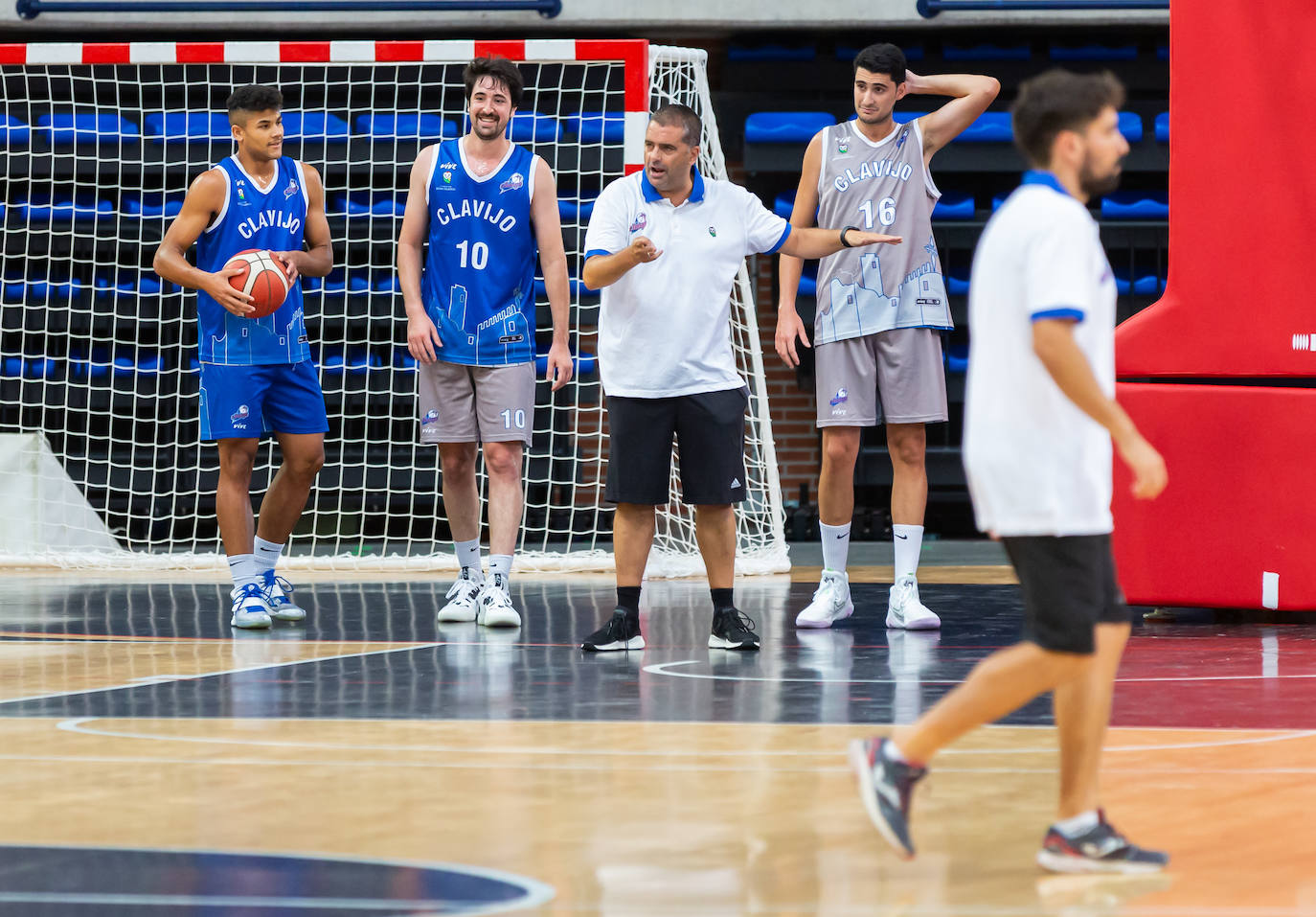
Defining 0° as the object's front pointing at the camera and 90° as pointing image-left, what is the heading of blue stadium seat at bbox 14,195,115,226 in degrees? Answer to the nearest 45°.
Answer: approximately 0°

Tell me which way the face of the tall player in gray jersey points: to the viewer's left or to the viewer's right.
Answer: to the viewer's left

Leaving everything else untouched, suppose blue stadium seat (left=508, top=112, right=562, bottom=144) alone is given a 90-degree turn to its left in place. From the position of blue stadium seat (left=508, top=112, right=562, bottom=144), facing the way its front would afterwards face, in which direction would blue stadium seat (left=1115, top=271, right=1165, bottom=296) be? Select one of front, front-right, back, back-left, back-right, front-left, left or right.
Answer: front

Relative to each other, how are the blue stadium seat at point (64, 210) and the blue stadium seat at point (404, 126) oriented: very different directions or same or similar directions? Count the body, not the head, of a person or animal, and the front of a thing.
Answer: same or similar directions

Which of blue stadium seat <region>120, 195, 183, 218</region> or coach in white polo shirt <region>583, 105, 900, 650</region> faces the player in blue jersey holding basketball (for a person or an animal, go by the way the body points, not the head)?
the blue stadium seat

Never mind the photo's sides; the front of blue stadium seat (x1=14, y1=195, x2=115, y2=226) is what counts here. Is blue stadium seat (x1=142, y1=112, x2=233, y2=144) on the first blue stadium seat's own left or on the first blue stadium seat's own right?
on the first blue stadium seat's own left

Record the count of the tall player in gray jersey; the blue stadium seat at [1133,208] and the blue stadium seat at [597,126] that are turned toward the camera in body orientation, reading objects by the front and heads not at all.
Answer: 3

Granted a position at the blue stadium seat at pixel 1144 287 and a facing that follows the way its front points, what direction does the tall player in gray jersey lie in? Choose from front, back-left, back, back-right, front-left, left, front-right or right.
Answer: front

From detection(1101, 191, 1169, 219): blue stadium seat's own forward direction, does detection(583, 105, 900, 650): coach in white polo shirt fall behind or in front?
in front

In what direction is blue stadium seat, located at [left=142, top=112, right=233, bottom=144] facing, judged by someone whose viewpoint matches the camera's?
facing the viewer

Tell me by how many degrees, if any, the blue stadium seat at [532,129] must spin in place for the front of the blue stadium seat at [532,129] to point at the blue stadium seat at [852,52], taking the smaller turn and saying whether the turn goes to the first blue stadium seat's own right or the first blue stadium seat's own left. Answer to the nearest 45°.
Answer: approximately 90° to the first blue stadium seat's own left

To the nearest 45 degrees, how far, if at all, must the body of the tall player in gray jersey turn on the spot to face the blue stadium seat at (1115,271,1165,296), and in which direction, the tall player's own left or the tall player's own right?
approximately 180°

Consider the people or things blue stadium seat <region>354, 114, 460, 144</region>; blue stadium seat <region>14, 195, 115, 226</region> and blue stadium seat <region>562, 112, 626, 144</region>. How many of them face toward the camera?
3

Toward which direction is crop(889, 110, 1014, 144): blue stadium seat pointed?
toward the camera

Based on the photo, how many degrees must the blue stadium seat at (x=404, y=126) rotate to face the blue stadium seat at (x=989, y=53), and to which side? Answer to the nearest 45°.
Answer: approximately 90° to its left

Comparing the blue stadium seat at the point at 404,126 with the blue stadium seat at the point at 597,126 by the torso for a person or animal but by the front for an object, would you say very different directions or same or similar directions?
same or similar directions

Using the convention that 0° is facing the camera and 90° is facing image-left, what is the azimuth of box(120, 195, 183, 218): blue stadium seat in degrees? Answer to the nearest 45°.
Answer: approximately 0°

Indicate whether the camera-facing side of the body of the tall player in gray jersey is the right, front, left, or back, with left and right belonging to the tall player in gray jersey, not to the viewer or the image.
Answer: front

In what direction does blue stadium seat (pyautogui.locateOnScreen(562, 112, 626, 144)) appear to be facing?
toward the camera

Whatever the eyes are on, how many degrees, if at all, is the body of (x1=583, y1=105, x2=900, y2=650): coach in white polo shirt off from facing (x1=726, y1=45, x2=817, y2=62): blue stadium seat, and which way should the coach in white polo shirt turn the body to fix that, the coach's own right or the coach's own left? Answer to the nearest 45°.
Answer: approximately 180°
